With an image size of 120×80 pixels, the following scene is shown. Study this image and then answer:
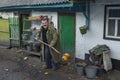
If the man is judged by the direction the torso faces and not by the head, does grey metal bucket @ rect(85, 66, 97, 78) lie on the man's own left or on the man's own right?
on the man's own left

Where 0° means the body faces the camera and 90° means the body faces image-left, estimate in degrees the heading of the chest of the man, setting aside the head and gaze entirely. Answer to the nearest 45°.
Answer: approximately 45°

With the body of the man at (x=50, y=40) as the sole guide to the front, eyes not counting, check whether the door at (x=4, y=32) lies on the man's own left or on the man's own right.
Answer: on the man's own right

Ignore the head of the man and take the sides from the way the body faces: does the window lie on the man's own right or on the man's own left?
on the man's own left

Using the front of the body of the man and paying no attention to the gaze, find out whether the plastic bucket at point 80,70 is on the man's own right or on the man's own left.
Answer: on the man's own left

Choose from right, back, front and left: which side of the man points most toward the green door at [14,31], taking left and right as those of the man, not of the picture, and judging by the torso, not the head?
right

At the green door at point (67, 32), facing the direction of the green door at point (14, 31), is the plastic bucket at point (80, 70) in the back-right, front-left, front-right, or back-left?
back-left
